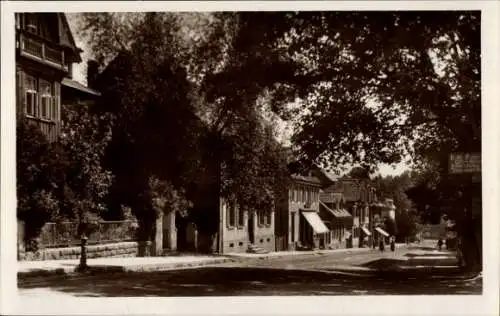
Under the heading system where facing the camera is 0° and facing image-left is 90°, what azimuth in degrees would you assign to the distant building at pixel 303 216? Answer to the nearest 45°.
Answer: approximately 315°

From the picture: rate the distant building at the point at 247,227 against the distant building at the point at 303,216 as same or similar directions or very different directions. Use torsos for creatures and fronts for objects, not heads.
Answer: same or similar directions

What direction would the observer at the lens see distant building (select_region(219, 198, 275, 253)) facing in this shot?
facing the viewer and to the right of the viewer

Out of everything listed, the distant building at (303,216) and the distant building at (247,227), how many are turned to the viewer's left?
0
